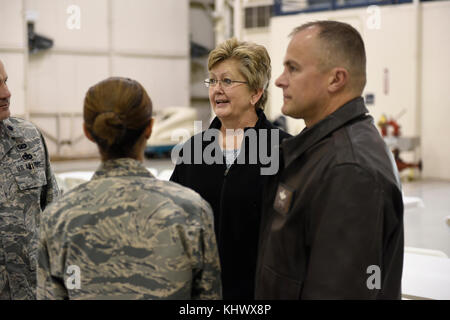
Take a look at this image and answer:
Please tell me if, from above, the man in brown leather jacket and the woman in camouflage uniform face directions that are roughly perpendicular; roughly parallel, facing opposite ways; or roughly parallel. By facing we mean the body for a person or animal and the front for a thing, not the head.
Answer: roughly perpendicular

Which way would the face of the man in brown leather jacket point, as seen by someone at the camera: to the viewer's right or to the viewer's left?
to the viewer's left

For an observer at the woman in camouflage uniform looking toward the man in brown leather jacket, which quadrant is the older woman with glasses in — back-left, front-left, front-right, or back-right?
front-left

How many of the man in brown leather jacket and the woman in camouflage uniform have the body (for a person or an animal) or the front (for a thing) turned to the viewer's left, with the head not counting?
1

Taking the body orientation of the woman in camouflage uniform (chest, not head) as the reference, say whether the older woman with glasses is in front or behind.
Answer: in front

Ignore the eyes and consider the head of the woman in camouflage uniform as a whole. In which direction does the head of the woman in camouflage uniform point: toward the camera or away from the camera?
away from the camera

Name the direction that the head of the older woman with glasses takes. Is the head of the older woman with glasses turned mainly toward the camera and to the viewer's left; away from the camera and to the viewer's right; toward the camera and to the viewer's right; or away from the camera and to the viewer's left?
toward the camera and to the viewer's left

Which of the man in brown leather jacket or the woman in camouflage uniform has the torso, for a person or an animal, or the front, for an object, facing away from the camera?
the woman in camouflage uniform

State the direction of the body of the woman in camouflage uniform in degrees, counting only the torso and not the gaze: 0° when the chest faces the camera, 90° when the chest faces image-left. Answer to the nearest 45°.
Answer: approximately 180°

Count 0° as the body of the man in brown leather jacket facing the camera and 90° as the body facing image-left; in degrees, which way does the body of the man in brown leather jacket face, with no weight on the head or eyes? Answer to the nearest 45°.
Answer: approximately 90°
